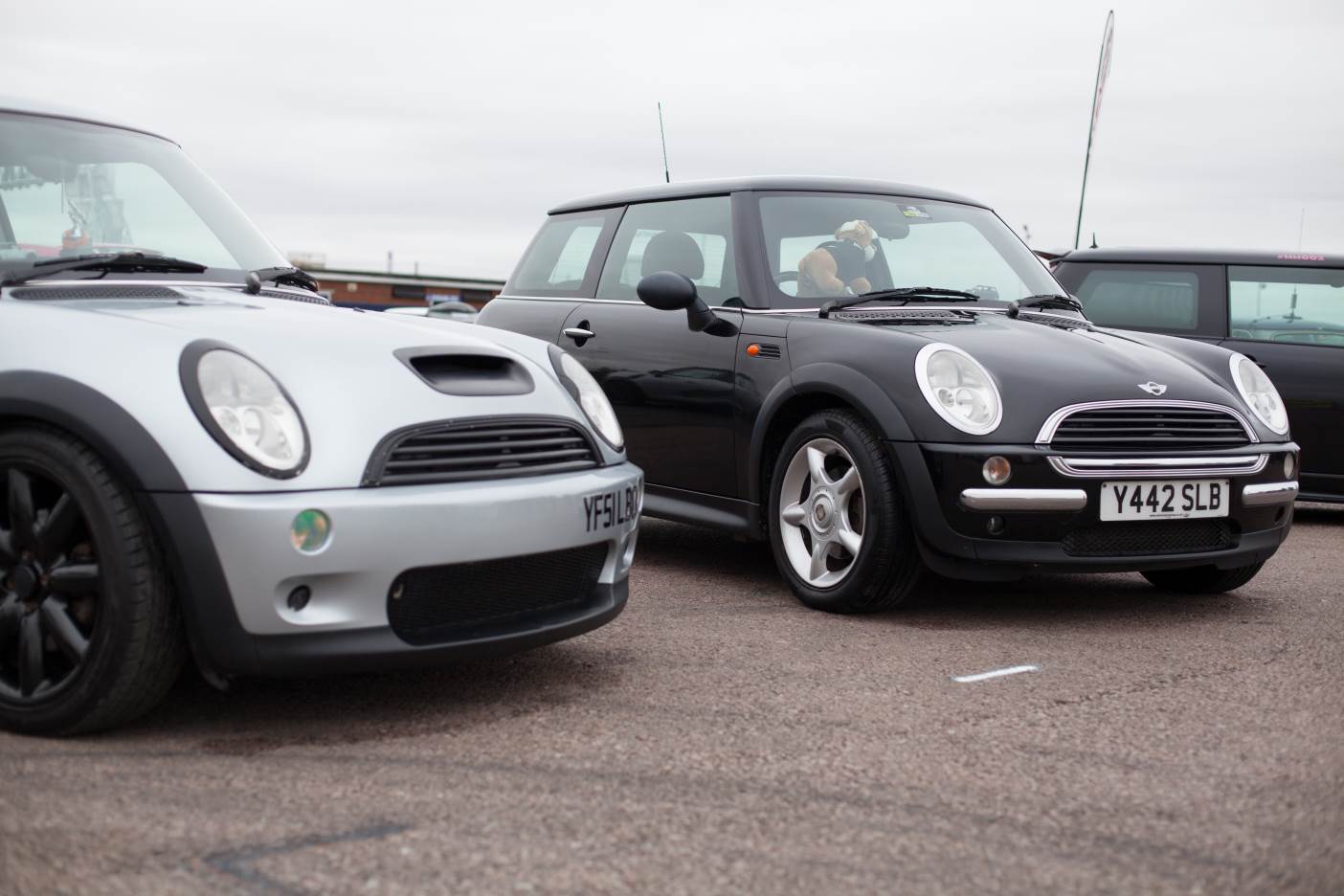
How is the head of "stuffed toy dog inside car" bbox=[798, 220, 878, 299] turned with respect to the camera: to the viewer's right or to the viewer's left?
to the viewer's right

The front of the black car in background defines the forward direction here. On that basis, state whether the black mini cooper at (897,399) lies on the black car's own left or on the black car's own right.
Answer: on the black car's own right

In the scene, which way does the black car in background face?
to the viewer's right

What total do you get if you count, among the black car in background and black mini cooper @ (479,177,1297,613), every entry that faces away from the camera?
0

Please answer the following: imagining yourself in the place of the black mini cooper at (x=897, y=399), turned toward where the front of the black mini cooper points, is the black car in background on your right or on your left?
on your left

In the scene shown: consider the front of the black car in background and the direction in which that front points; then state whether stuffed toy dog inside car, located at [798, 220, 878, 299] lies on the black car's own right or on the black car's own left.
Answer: on the black car's own right
